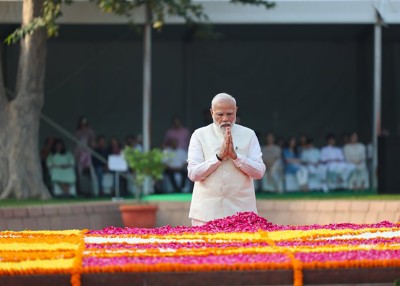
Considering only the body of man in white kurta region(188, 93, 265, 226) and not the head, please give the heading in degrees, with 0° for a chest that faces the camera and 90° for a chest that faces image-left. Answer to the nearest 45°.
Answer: approximately 0°

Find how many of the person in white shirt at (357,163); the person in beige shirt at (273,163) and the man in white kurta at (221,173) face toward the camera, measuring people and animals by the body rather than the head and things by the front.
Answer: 3

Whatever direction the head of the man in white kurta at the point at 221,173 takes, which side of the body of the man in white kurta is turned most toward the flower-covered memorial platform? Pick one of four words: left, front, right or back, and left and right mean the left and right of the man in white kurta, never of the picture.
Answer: front

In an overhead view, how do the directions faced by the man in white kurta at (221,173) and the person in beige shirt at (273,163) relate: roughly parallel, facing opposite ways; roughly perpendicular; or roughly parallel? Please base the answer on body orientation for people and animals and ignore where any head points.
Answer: roughly parallel

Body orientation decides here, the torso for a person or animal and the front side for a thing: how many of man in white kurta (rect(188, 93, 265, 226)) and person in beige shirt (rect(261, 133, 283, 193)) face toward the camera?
2

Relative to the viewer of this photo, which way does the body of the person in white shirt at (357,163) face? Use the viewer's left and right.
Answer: facing the viewer

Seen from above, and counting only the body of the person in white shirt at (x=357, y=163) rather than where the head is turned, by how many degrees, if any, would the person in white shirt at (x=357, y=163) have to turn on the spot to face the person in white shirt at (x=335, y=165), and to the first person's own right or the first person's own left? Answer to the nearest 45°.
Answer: approximately 90° to the first person's own right

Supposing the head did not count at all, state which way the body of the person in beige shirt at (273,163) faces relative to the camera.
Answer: toward the camera

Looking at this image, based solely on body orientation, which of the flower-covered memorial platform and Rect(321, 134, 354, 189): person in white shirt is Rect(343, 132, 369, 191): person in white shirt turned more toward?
the flower-covered memorial platform

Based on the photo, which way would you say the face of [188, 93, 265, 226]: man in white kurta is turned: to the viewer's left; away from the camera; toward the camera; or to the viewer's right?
toward the camera

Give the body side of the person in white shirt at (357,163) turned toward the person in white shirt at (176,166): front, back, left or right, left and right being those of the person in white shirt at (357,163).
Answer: right

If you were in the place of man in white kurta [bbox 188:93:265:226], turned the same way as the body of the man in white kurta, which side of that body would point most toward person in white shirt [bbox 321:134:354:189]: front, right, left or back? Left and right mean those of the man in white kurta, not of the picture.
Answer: back

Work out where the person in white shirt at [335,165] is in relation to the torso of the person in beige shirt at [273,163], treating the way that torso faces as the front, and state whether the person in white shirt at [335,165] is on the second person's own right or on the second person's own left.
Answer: on the second person's own left

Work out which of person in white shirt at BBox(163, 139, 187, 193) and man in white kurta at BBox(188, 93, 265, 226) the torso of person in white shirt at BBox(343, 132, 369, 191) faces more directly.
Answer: the man in white kurta

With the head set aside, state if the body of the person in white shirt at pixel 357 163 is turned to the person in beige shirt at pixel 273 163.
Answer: no

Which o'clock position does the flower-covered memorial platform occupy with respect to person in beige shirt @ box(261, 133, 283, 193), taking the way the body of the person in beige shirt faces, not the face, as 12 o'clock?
The flower-covered memorial platform is roughly at 12 o'clock from the person in beige shirt.
